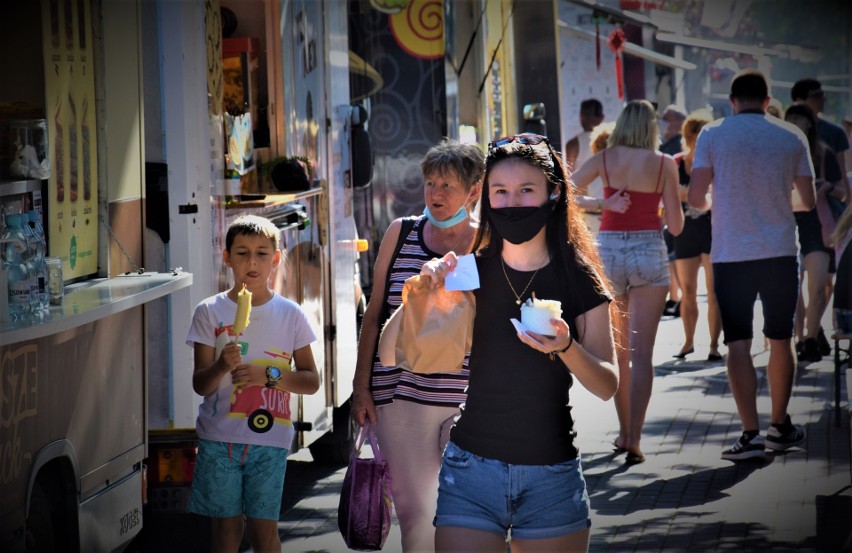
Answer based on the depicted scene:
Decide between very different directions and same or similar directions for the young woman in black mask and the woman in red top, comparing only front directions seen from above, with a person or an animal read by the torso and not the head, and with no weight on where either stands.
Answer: very different directions

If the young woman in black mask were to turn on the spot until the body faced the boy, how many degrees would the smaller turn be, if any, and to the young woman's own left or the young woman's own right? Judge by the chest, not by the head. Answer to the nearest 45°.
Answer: approximately 135° to the young woman's own right

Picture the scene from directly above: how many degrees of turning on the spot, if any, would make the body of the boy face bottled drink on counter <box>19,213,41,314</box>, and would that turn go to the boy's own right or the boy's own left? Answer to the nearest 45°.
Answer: approximately 45° to the boy's own right

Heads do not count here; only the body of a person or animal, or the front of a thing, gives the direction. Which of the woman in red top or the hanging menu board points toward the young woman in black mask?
the hanging menu board

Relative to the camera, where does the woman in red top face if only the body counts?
away from the camera

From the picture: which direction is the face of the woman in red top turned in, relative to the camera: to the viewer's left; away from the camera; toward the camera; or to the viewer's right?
away from the camera
